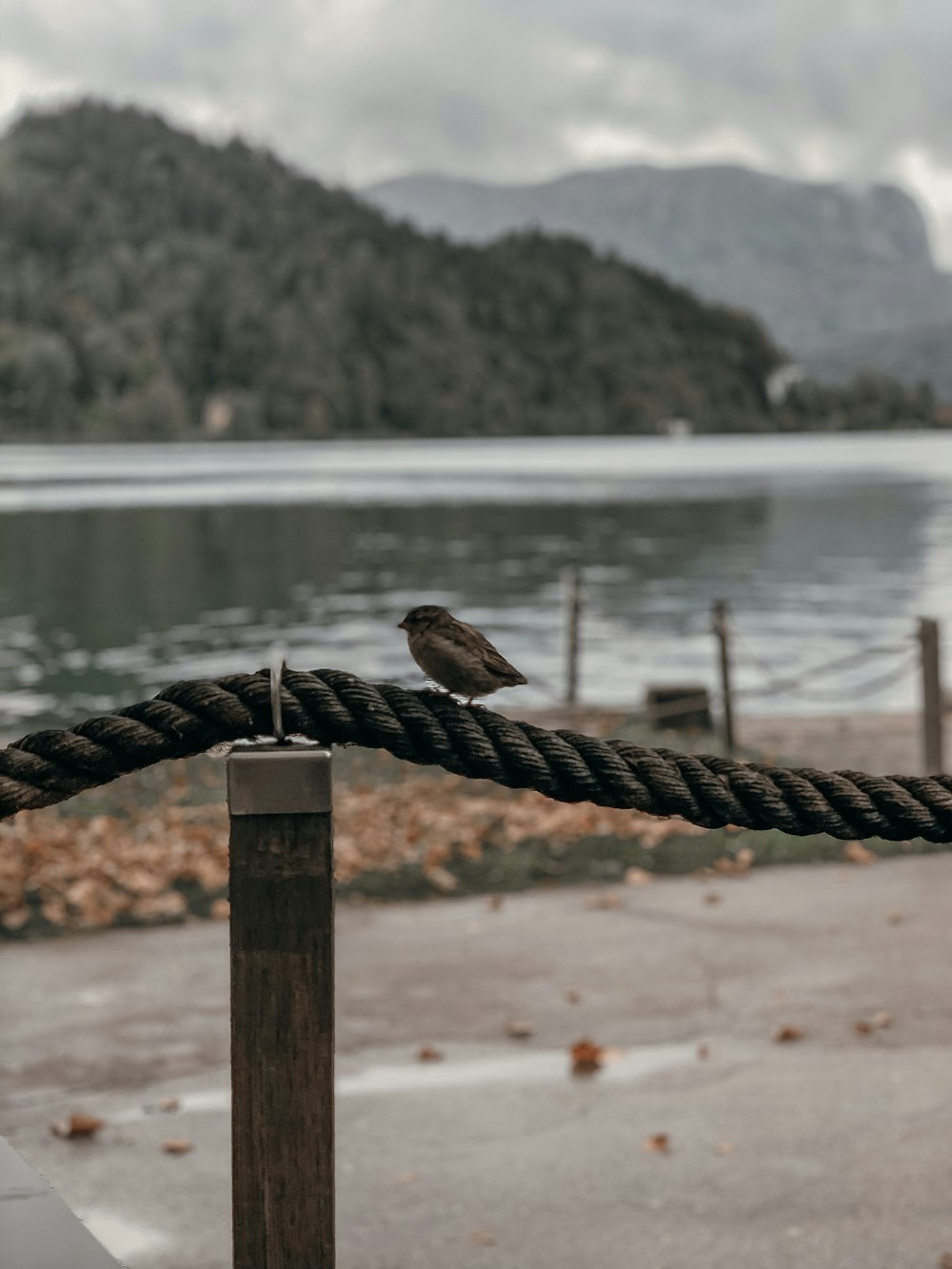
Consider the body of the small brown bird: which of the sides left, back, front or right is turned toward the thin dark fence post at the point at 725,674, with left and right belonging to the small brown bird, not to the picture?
right

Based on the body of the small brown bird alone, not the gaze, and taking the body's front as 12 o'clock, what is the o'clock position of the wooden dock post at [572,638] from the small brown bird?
The wooden dock post is roughly at 3 o'clock from the small brown bird.

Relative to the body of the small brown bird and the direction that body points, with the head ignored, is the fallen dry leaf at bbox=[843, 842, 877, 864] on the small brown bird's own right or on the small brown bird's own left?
on the small brown bird's own right

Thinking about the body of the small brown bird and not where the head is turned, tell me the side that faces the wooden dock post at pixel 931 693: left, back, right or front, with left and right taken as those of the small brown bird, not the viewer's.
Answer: right

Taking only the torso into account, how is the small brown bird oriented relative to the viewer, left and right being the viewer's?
facing to the left of the viewer
